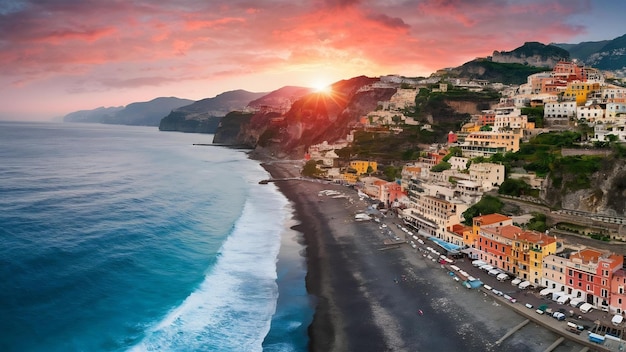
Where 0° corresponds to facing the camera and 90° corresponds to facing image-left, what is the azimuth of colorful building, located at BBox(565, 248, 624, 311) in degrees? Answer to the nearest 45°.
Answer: approximately 45°

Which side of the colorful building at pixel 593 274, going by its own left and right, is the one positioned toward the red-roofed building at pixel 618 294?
left

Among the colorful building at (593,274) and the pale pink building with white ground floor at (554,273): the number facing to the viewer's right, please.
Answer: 0

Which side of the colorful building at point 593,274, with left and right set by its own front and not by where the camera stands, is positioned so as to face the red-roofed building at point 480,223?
right

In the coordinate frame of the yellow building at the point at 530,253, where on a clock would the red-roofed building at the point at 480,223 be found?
The red-roofed building is roughly at 3 o'clock from the yellow building.

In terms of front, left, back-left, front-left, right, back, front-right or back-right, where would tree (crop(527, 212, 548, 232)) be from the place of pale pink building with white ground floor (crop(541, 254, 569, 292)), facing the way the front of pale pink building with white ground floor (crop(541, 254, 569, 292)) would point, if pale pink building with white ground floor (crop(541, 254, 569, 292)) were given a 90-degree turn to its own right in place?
front-right

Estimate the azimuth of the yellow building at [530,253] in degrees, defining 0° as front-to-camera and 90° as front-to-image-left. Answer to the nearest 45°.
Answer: approximately 45°

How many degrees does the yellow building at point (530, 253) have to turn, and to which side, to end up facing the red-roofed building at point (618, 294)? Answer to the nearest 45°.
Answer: approximately 90° to its left

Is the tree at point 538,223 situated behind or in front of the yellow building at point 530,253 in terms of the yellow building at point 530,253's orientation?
behind

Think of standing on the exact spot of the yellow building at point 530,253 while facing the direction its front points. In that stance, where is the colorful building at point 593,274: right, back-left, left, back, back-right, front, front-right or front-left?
left

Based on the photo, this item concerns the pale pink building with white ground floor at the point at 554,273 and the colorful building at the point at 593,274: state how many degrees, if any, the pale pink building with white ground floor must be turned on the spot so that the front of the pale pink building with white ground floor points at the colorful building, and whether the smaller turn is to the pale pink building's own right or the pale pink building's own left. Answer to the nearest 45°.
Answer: approximately 90° to the pale pink building's own left
